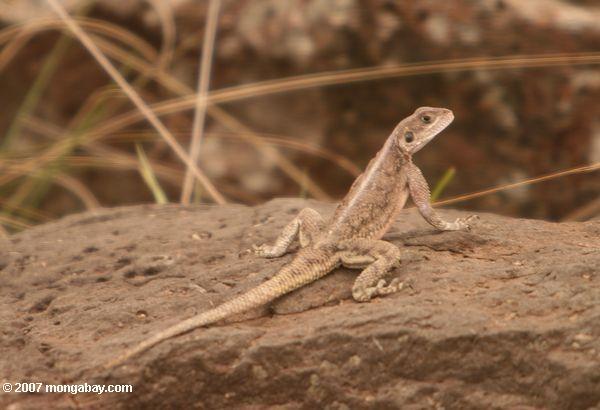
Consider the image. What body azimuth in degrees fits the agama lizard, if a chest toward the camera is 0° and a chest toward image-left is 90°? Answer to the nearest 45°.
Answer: approximately 225°

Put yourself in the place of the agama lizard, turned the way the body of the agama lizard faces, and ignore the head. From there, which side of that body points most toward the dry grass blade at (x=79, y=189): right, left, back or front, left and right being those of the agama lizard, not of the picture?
left
